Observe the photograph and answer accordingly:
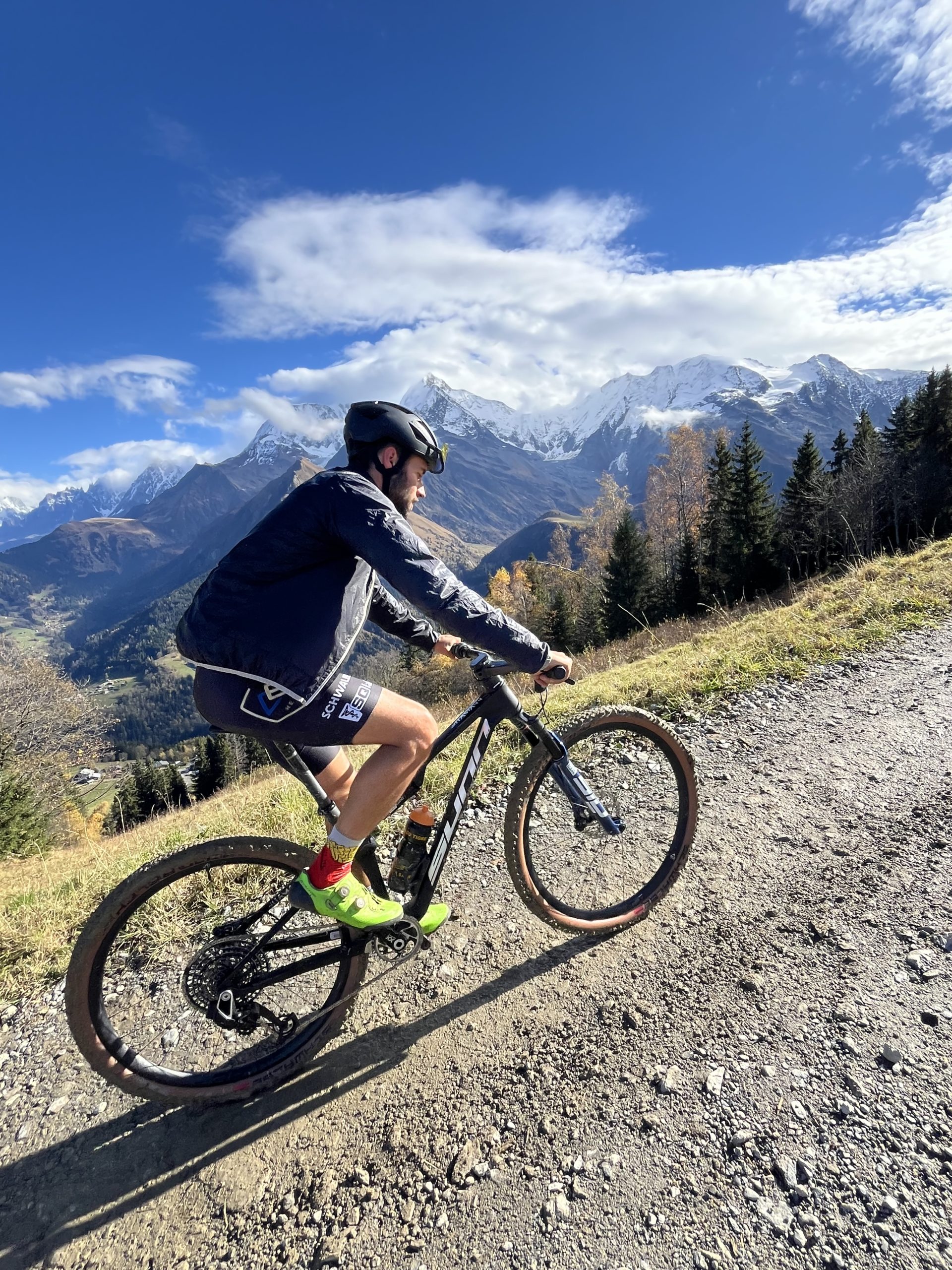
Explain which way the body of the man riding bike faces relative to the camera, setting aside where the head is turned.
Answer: to the viewer's right

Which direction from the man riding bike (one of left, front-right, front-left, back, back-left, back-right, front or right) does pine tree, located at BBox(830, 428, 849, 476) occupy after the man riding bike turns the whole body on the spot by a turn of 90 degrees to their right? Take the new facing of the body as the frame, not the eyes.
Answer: back-left

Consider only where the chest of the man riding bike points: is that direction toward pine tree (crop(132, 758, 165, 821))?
no

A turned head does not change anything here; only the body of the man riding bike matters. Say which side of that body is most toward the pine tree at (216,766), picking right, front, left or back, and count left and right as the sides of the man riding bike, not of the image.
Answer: left

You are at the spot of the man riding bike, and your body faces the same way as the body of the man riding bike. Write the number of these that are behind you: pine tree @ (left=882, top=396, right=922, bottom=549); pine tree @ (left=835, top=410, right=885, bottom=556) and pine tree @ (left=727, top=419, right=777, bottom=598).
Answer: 0

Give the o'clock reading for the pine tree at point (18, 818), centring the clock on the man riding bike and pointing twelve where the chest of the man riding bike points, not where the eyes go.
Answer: The pine tree is roughly at 8 o'clock from the man riding bike.

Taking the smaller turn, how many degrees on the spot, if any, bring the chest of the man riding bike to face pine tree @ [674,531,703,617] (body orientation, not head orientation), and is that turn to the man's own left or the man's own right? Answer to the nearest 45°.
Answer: approximately 45° to the man's own left

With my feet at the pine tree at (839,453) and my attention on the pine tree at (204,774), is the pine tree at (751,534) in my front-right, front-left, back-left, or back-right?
front-left

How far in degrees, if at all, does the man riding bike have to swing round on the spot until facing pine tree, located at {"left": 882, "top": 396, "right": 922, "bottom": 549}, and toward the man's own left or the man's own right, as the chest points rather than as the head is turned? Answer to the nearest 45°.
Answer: approximately 45° to the man's own left

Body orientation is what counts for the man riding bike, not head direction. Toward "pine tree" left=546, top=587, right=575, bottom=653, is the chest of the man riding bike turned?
no

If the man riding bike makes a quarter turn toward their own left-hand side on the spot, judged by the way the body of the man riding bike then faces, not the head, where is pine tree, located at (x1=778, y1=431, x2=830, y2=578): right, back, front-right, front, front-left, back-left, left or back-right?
front-right

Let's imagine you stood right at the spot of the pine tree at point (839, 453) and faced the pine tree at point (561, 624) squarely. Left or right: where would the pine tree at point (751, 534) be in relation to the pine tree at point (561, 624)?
left
